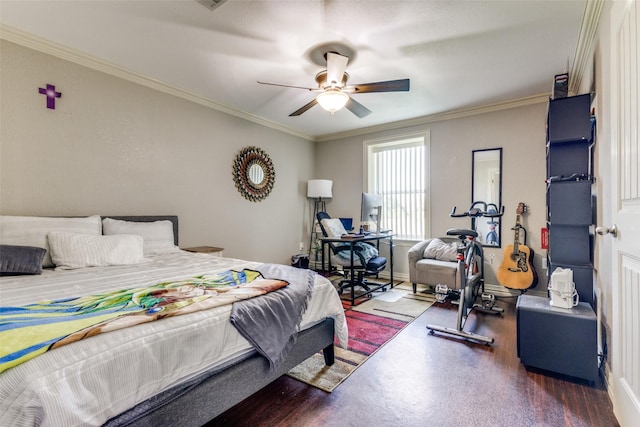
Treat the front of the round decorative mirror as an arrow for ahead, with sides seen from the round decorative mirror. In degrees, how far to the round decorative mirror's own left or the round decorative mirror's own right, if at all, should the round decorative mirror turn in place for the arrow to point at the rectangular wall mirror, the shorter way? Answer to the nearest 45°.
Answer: approximately 45° to the round decorative mirror's own left

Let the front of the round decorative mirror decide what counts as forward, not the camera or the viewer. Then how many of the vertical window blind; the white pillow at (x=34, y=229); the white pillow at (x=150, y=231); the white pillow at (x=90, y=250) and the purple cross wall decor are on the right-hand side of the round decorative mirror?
4

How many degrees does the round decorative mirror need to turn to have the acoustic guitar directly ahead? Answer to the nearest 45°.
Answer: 0° — it already faces it

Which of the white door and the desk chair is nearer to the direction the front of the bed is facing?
the white door

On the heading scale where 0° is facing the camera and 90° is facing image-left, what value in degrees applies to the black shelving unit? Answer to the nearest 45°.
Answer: approximately 45°

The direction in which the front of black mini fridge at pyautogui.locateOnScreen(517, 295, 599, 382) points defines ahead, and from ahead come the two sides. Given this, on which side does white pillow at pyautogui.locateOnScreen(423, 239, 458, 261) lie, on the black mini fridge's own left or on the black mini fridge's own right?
on the black mini fridge's own right

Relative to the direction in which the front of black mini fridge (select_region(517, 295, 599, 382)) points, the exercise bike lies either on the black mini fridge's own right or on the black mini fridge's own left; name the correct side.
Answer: on the black mini fridge's own right

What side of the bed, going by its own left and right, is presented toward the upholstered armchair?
left

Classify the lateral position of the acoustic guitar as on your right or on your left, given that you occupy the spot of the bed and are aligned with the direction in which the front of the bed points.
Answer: on your left

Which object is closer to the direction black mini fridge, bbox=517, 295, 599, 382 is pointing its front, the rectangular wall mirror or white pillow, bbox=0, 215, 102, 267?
the white pillow

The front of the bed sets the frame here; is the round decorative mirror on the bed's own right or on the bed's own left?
on the bed's own left
